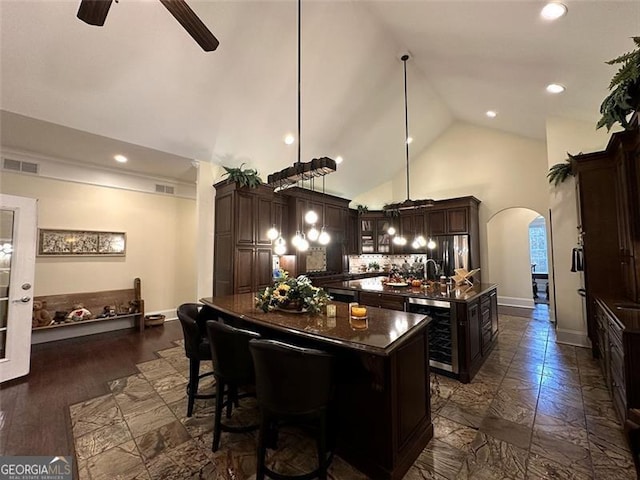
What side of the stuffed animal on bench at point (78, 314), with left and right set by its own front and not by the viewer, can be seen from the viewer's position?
front

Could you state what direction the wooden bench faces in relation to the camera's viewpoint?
facing the viewer and to the right of the viewer

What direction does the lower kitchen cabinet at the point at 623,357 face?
to the viewer's left

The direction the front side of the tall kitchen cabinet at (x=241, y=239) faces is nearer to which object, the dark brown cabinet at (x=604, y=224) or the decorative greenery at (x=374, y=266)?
the dark brown cabinet

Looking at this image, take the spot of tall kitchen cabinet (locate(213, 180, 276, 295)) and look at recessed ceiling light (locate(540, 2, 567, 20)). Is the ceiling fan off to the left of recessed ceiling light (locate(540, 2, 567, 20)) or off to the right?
right

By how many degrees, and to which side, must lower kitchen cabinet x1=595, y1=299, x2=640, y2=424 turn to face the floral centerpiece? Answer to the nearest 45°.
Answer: approximately 45° to its left

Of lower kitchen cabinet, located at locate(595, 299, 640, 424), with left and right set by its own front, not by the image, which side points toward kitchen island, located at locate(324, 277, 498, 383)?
front

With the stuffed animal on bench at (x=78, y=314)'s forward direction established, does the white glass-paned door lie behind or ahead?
ahead

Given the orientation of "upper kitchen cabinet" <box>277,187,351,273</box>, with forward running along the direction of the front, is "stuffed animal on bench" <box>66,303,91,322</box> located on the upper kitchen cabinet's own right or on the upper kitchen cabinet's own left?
on the upper kitchen cabinet's own right

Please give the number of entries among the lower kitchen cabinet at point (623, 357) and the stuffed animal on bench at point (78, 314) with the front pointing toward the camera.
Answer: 1

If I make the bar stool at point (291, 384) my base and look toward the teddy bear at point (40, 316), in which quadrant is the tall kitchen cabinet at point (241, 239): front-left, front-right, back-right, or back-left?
front-right

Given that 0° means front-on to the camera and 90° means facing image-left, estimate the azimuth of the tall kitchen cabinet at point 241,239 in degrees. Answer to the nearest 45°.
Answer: approximately 315°

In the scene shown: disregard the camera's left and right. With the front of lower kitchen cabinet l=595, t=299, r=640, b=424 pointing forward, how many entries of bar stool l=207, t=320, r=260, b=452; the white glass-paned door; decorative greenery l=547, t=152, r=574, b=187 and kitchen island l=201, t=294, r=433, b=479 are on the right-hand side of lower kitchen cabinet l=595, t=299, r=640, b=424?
1
